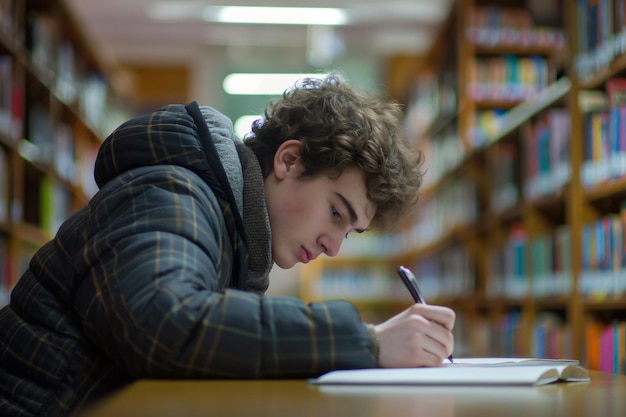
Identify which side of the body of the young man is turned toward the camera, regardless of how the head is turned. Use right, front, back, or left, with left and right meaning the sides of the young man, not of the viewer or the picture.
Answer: right

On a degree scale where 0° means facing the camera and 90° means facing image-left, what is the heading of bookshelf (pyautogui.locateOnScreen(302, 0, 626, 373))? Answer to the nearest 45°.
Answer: approximately 45°

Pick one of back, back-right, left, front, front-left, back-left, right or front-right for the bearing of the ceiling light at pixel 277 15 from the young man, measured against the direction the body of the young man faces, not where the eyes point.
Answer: left

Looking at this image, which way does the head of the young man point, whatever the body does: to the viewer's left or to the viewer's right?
to the viewer's right

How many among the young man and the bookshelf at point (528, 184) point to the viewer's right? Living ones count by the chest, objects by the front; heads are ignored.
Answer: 1

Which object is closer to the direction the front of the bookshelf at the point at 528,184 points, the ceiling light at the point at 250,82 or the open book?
the open book

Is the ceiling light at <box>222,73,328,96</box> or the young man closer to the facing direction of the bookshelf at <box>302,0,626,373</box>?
the young man

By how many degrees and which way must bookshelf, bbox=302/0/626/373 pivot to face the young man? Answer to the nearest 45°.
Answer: approximately 45° to its left

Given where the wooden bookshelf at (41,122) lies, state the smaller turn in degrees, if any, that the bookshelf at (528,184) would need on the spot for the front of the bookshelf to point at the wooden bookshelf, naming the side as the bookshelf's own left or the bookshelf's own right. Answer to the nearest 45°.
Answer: approximately 45° to the bookshelf's own right

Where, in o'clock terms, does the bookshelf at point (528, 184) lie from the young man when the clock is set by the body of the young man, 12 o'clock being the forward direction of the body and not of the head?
The bookshelf is roughly at 10 o'clock from the young man.

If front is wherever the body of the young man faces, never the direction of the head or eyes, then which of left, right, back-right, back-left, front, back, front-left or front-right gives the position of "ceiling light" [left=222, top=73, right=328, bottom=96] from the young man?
left

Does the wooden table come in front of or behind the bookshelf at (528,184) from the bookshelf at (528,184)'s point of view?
in front
